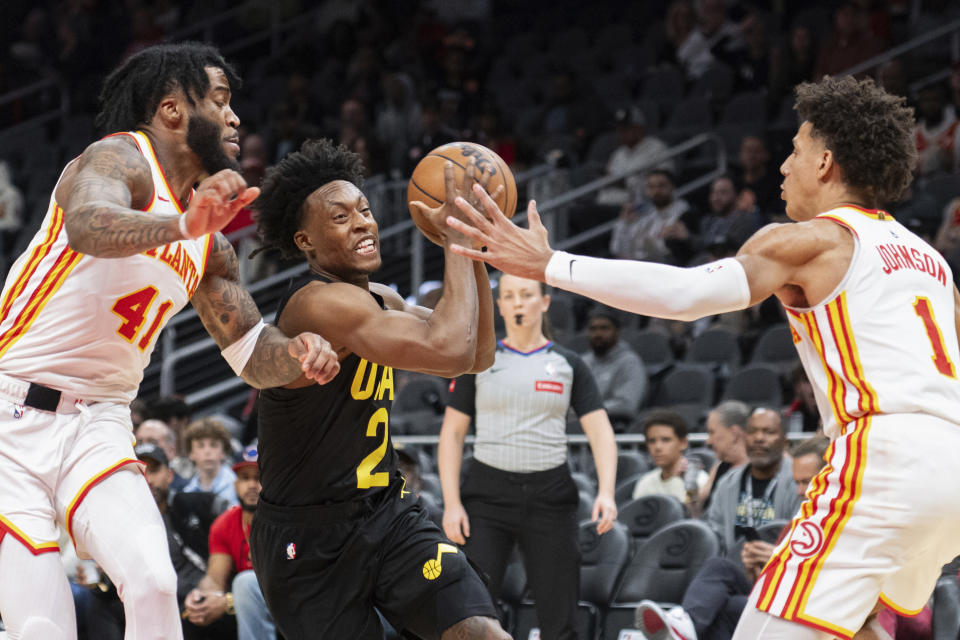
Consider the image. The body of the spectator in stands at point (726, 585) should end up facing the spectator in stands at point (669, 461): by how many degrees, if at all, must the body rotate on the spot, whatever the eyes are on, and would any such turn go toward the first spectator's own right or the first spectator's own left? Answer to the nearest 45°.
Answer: approximately 135° to the first spectator's own right

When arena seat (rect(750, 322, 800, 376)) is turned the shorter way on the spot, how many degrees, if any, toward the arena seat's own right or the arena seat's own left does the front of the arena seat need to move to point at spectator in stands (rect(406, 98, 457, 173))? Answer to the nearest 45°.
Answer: approximately 90° to the arena seat's own right

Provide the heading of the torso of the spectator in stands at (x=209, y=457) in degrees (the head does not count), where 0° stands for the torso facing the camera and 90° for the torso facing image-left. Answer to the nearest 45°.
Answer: approximately 0°

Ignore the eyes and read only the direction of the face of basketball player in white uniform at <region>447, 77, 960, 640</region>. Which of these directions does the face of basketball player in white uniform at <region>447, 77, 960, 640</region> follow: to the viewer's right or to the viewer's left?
to the viewer's left

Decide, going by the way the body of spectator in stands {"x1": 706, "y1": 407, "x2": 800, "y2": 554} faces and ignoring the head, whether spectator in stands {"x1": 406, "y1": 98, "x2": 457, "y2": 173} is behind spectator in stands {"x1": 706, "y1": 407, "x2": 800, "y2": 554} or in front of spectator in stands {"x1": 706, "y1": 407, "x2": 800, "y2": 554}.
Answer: behind

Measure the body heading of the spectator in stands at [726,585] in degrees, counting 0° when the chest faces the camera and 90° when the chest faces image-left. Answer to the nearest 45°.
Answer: approximately 45°

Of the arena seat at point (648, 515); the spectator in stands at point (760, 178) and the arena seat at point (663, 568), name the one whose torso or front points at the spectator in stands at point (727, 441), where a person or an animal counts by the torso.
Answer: the spectator in stands at point (760, 178)

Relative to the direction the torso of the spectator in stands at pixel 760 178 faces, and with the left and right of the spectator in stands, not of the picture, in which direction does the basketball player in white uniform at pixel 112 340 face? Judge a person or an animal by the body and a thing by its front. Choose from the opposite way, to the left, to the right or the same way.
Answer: to the left

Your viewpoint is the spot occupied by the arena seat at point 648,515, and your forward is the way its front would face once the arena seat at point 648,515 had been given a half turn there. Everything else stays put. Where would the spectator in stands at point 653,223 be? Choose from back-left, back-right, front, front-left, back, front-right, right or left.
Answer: front-left

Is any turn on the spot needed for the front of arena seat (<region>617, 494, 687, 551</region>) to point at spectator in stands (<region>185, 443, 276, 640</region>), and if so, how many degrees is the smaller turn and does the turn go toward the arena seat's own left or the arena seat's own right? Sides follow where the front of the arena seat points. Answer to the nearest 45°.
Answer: approximately 45° to the arena seat's own right

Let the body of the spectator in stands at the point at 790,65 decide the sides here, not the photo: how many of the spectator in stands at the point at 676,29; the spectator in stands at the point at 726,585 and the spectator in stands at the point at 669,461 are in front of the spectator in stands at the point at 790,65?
2
